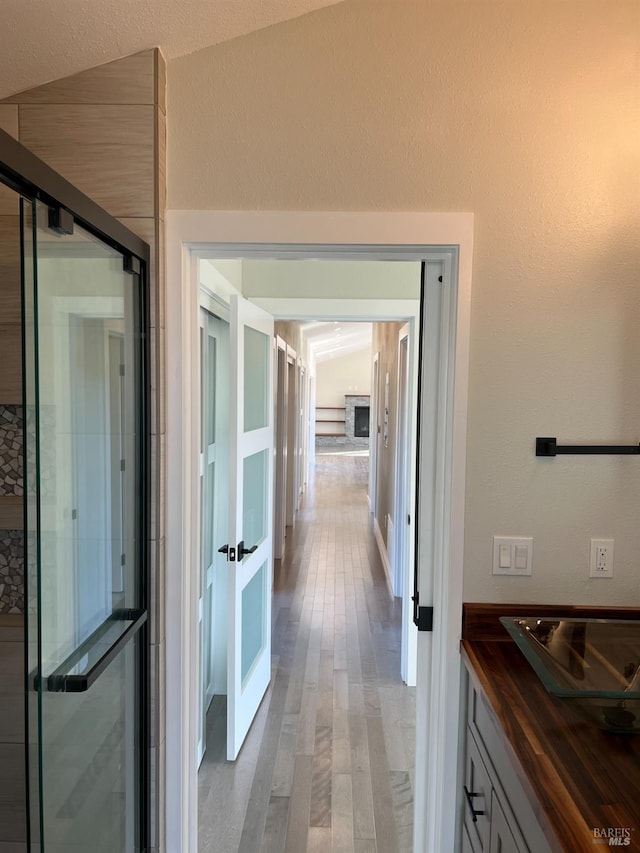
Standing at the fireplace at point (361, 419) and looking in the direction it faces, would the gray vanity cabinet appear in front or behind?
in front

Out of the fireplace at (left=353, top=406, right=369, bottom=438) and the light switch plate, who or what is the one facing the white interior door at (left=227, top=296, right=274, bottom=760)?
the fireplace

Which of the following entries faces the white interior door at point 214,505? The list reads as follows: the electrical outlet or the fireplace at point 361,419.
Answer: the fireplace

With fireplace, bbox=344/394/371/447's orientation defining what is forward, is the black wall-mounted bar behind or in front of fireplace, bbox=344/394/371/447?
in front

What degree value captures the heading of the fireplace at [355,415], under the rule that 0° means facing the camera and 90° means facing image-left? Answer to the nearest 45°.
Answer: approximately 0°

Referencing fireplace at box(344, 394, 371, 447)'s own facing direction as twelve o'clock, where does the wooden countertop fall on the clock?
The wooden countertop is roughly at 12 o'clock from the fireplace.

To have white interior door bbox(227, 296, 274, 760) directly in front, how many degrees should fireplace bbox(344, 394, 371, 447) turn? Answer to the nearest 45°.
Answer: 0° — it already faces it

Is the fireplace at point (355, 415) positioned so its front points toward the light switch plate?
yes

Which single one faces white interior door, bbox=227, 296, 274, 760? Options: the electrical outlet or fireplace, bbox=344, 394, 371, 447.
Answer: the fireplace

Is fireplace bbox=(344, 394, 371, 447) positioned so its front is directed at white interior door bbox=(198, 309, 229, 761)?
yes

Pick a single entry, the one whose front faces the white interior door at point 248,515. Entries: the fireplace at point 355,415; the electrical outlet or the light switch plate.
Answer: the fireplace

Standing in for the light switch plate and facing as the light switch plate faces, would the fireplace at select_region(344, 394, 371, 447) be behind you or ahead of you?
behind
